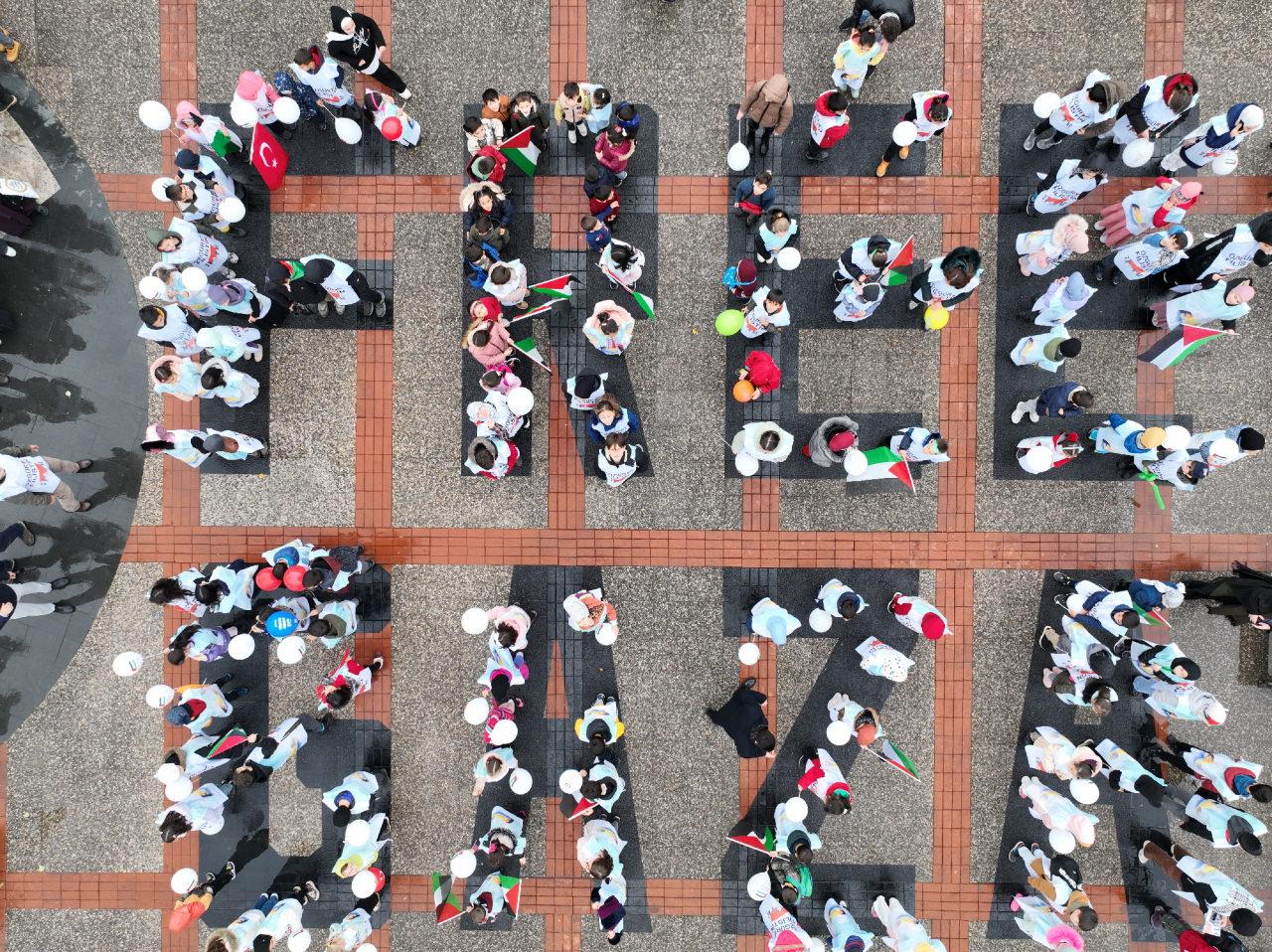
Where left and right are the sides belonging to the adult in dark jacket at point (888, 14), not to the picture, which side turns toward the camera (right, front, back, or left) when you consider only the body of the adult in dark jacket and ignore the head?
front

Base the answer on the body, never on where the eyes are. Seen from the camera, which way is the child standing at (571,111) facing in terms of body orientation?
toward the camera

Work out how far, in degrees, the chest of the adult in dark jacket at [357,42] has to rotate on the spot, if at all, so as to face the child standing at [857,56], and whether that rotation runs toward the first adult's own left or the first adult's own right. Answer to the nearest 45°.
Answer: approximately 45° to the first adult's own left

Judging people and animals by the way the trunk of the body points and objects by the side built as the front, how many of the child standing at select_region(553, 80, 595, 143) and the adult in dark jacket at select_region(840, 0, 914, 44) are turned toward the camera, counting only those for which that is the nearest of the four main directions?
2

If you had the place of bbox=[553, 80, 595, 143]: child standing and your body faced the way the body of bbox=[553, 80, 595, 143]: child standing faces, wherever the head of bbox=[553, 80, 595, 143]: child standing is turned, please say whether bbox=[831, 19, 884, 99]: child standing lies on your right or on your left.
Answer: on your left

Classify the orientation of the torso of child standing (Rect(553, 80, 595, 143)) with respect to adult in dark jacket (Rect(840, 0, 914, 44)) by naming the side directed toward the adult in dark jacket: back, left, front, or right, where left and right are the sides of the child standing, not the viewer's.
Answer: left

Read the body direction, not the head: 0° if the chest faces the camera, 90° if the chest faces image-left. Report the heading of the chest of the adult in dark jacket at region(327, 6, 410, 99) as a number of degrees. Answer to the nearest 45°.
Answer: approximately 315°

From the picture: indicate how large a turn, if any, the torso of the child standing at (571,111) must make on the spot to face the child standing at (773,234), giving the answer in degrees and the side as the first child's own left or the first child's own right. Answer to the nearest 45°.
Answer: approximately 90° to the first child's own left
